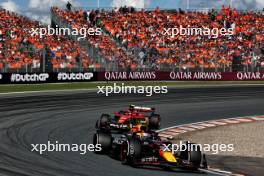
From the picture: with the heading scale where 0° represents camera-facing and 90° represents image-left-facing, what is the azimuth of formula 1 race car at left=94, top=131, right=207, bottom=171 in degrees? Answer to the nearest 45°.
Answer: approximately 315°

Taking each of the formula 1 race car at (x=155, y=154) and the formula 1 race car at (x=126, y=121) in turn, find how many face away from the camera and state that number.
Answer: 0

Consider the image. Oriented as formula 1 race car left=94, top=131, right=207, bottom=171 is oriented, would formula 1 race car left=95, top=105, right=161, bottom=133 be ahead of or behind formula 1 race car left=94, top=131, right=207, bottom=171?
behind

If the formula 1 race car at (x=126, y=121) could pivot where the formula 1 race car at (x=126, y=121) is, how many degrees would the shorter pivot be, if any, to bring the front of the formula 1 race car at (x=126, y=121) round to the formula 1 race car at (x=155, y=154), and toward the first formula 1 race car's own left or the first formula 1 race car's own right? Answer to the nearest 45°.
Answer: approximately 45° to the first formula 1 race car's own left
